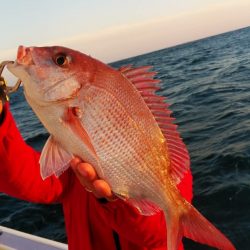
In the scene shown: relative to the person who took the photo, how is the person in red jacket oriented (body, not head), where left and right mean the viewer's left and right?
facing the viewer
